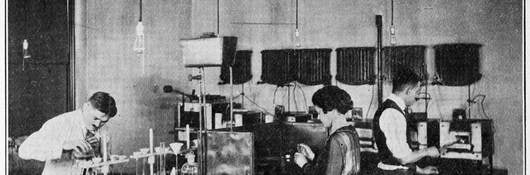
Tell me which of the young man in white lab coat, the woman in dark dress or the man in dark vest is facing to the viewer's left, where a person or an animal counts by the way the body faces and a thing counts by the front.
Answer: the woman in dark dress

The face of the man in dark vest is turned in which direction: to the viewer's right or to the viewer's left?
to the viewer's right

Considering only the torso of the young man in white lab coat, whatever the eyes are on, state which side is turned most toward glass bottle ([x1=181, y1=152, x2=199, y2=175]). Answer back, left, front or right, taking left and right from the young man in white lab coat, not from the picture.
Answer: front

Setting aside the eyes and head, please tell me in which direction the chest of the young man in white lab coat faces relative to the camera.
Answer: to the viewer's right

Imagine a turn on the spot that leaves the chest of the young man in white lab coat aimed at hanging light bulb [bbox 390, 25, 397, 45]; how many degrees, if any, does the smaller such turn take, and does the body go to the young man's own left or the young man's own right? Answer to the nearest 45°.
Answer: approximately 45° to the young man's own left

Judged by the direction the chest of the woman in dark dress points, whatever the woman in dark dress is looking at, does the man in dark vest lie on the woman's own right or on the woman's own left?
on the woman's own right

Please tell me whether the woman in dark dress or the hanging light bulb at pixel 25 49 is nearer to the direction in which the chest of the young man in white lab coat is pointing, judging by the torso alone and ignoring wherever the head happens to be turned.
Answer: the woman in dark dress

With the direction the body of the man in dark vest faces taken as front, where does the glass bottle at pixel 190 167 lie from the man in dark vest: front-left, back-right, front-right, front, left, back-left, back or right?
back

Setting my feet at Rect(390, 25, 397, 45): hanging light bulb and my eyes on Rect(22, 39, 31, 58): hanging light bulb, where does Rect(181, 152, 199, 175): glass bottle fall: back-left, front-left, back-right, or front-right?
front-left

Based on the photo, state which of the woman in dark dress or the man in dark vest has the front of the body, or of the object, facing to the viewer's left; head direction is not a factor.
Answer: the woman in dark dress

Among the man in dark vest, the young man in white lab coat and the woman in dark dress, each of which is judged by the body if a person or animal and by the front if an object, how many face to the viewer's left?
1

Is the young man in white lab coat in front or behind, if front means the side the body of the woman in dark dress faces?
in front

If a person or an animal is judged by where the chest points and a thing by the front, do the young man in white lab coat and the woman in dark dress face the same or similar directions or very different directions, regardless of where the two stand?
very different directions
